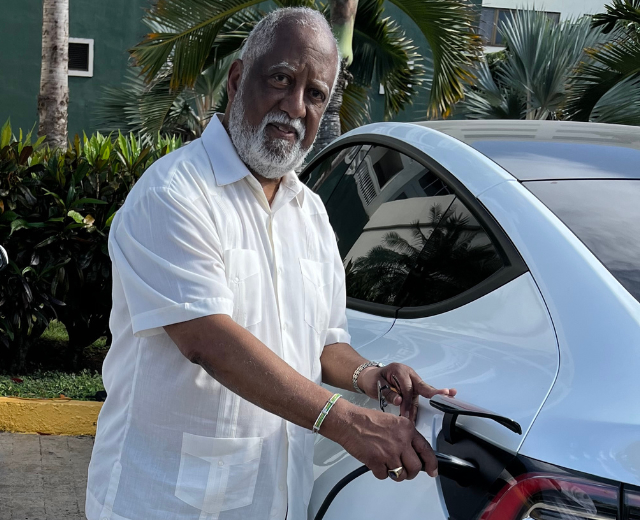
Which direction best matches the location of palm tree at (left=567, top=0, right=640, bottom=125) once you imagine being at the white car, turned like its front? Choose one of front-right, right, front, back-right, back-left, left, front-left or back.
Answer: front-right

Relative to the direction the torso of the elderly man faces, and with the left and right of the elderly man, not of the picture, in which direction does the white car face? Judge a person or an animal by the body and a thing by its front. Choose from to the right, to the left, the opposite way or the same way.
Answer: the opposite way

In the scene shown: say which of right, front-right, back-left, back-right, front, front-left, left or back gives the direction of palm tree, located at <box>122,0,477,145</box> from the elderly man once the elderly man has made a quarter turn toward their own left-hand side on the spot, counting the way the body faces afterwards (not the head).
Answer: front-left

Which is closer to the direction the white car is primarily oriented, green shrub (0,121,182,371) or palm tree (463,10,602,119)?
the green shrub

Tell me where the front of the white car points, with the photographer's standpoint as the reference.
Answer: facing away from the viewer and to the left of the viewer

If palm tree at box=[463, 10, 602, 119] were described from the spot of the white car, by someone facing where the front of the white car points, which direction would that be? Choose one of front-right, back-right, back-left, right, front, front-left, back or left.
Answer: front-right

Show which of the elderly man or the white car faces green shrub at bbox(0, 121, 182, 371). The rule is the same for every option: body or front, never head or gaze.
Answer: the white car

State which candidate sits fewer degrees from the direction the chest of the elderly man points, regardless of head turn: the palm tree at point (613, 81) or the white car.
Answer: the white car

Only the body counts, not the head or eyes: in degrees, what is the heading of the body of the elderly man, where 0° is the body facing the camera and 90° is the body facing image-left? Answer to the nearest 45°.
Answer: approximately 315°

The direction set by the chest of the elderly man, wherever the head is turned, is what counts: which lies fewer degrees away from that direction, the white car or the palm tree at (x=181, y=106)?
the white car

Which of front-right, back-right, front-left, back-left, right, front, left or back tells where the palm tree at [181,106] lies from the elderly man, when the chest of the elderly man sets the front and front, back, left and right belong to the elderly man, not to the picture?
back-left
